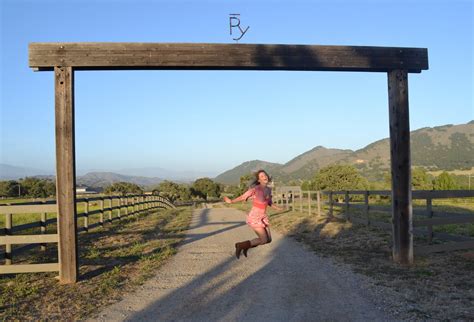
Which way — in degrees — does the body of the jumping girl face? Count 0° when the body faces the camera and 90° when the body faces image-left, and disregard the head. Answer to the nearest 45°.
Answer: approximately 315°
